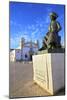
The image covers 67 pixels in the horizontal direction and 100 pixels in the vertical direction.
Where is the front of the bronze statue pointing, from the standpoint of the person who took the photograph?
facing the viewer and to the left of the viewer

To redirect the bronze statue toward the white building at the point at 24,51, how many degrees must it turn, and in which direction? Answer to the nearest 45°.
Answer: approximately 45° to its right
